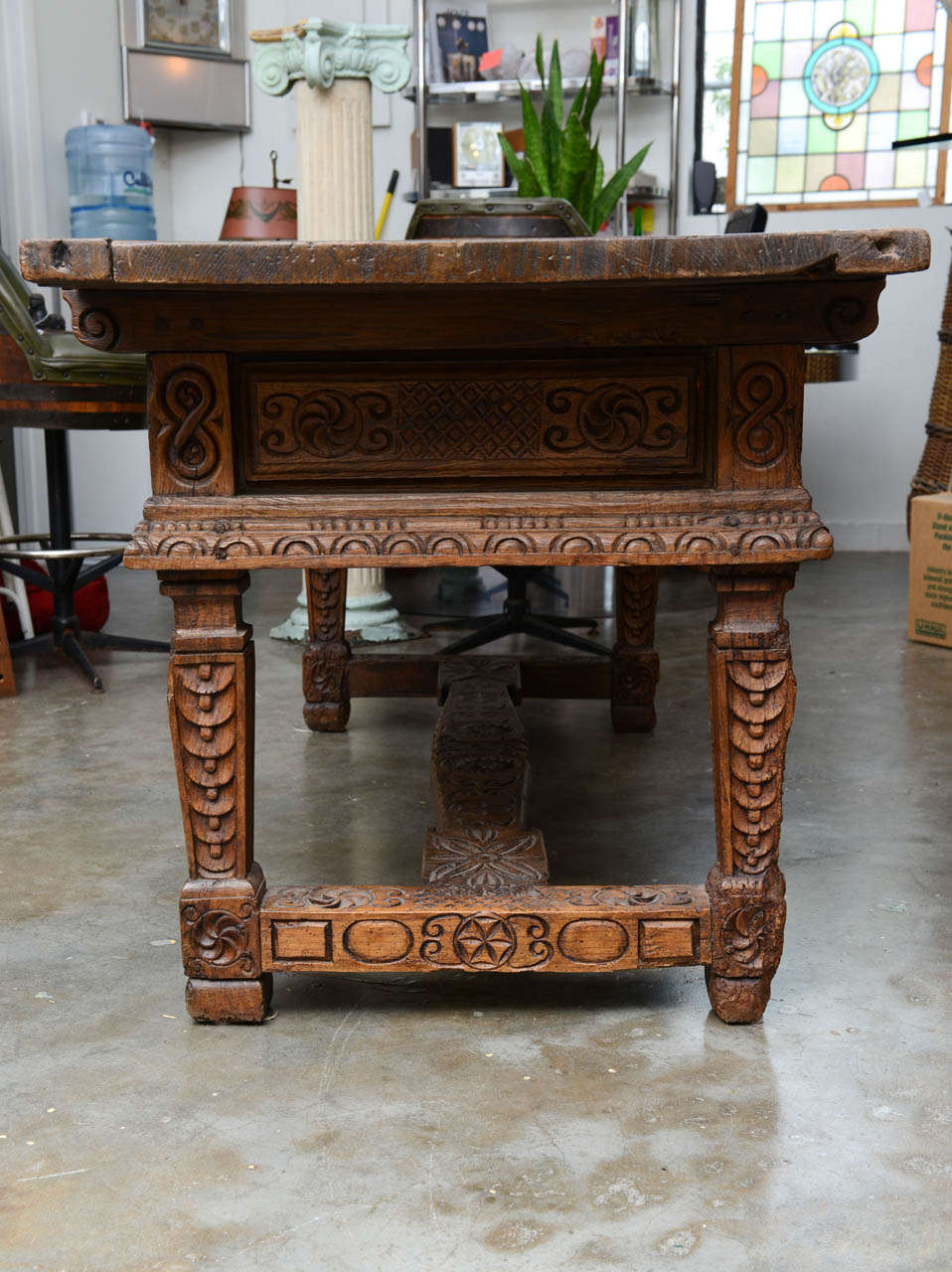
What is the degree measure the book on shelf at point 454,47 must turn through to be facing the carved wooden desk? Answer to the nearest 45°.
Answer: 0° — it already faces it

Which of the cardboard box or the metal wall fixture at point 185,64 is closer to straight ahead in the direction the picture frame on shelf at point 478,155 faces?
the cardboard box

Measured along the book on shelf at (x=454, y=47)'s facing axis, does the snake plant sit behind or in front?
in front

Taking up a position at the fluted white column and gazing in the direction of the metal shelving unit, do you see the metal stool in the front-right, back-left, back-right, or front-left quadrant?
back-left

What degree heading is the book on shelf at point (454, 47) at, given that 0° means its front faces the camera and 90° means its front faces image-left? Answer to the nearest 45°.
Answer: approximately 0°

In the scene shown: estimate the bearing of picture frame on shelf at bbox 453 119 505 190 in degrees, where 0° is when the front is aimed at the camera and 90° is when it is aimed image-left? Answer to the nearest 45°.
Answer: approximately 0°

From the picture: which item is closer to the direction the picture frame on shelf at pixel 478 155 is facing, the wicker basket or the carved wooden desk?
the carved wooden desk

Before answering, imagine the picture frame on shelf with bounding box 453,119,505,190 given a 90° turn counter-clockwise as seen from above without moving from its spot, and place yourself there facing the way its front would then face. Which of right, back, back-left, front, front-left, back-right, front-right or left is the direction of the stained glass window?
front

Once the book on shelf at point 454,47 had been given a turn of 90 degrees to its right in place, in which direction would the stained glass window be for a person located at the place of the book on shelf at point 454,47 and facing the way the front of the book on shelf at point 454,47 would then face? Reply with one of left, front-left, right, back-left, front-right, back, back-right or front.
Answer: back

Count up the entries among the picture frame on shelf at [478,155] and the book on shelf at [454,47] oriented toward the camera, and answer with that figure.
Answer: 2

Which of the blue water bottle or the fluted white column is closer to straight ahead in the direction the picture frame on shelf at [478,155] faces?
the fluted white column
